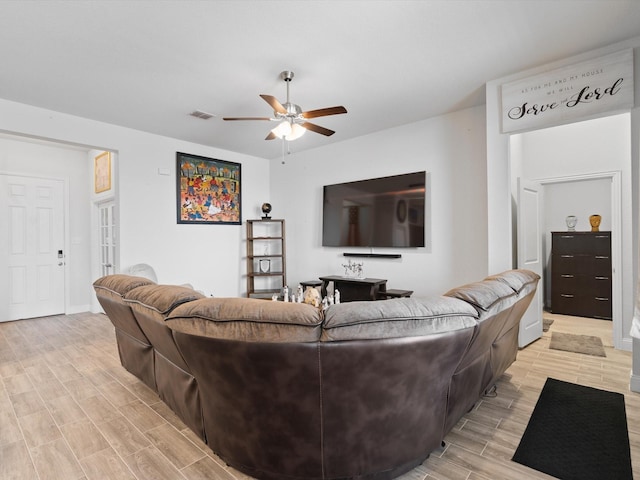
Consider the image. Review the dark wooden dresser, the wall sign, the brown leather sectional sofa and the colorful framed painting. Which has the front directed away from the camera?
the brown leather sectional sofa

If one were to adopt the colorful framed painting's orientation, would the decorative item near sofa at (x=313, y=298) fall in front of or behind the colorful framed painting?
in front

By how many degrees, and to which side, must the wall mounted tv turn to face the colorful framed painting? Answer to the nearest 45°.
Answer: approximately 45° to its right

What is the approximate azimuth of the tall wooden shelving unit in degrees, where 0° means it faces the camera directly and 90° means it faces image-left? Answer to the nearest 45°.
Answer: approximately 0°

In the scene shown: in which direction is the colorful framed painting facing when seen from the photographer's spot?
facing the viewer and to the right of the viewer

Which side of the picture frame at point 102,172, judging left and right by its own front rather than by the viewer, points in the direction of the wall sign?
left

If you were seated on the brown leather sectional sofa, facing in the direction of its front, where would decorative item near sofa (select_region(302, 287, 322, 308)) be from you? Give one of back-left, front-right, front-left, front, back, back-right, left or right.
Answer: front

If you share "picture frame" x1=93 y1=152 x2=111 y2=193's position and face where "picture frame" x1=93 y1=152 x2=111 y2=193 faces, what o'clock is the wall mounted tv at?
The wall mounted tv is roughly at 9 o'clock from the picture frame.

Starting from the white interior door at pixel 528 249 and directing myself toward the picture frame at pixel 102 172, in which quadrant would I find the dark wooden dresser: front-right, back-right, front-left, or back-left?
back-right

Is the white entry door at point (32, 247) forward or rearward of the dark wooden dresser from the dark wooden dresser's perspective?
forward

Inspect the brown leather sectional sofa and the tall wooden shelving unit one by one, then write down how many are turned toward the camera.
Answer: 1

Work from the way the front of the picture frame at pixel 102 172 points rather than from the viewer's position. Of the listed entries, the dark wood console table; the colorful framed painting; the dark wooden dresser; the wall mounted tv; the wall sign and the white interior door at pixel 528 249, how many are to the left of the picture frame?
6

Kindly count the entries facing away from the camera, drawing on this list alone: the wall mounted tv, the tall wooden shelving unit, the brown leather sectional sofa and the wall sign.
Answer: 1

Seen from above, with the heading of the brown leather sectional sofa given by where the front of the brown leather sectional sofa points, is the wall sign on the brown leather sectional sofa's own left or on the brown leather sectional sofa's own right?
on the brown leather sectional sofa's own right

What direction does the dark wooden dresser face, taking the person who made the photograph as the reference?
facing the viewer and to the left of the viewer

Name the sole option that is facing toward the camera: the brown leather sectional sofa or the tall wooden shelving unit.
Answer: the tall wooden shelving unit

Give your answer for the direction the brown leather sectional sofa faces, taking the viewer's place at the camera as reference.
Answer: facing away from the viewer

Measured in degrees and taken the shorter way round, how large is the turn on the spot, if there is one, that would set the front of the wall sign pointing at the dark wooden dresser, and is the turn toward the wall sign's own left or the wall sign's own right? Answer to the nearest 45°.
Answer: approximately 135° to the wall sign's own right

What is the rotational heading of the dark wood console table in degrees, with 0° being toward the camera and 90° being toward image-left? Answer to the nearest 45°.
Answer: approximately 45°

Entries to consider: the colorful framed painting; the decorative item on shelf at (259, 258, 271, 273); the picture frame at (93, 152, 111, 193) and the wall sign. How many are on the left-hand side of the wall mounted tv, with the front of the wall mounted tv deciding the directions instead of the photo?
1
